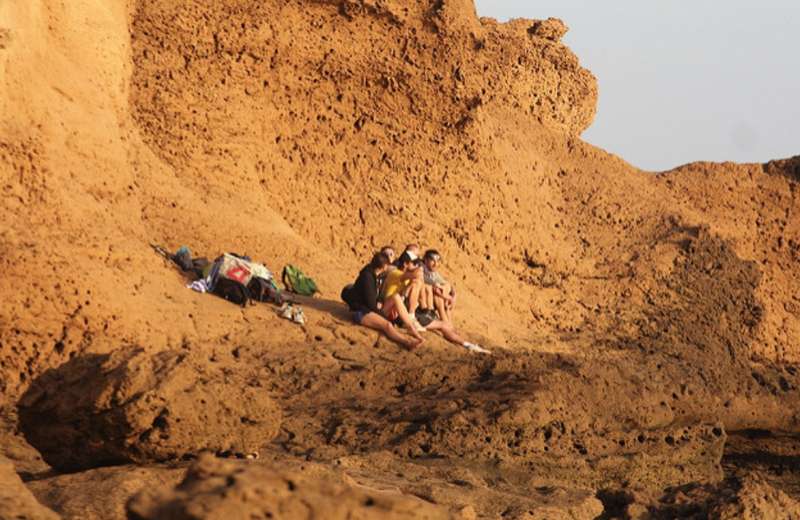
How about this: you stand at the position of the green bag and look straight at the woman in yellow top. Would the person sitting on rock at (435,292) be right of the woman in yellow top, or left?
left

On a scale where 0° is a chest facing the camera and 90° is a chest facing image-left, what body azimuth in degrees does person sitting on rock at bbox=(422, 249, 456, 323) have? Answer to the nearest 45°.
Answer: approximately 315°

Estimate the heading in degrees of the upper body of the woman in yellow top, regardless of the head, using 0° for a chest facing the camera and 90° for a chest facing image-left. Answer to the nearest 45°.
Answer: approximately 315°

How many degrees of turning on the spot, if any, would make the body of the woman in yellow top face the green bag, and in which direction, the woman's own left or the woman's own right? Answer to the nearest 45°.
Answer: approximately 135° to the woman's own right

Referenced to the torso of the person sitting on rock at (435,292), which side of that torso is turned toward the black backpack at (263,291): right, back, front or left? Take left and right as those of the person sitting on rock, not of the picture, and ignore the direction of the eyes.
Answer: right

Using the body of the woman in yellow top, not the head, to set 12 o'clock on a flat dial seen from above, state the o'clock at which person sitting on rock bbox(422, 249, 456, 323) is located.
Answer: The person sitting on rock is roughly at 8 o'clock from the woman in yellow top.

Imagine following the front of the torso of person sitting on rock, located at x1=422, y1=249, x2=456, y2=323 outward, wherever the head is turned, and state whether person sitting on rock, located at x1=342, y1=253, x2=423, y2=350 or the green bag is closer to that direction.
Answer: the person sitting on rock

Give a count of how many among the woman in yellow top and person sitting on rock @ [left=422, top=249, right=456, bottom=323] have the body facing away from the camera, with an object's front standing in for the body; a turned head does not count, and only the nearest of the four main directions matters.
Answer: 0

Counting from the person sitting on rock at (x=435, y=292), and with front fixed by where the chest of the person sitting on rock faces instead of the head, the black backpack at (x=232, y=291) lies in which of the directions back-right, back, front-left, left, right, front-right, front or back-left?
right
